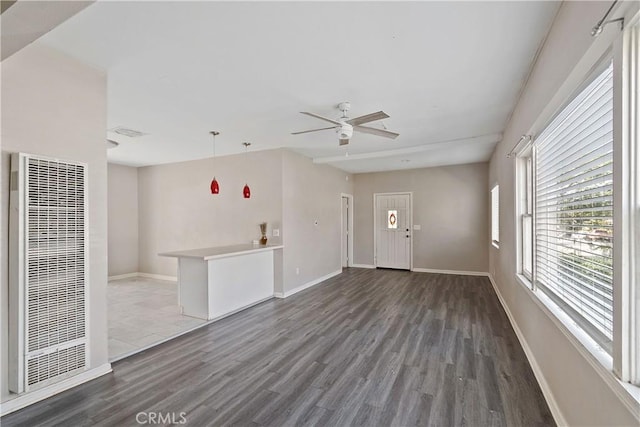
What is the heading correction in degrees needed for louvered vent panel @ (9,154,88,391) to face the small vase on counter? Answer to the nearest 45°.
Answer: approximately 90° to its left

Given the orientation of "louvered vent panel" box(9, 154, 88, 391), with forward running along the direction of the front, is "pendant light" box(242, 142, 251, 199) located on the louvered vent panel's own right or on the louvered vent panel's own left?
on the louvered vent panel's own left

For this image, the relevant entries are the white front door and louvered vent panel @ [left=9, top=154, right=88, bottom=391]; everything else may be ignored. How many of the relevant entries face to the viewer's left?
0

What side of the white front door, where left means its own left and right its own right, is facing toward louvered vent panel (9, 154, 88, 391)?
front

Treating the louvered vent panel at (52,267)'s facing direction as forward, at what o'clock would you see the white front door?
The white front door is roughly at 10 o'clock from the louvered vent panel.

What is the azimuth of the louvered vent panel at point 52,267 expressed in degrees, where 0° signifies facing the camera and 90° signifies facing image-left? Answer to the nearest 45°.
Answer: approximately 315°

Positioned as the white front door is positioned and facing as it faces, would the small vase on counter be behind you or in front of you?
in front

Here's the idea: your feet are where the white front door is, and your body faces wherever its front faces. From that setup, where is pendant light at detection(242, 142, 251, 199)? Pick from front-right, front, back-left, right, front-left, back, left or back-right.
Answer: front-right

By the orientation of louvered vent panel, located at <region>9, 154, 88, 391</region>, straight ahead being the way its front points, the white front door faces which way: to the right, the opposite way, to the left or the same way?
to the right
